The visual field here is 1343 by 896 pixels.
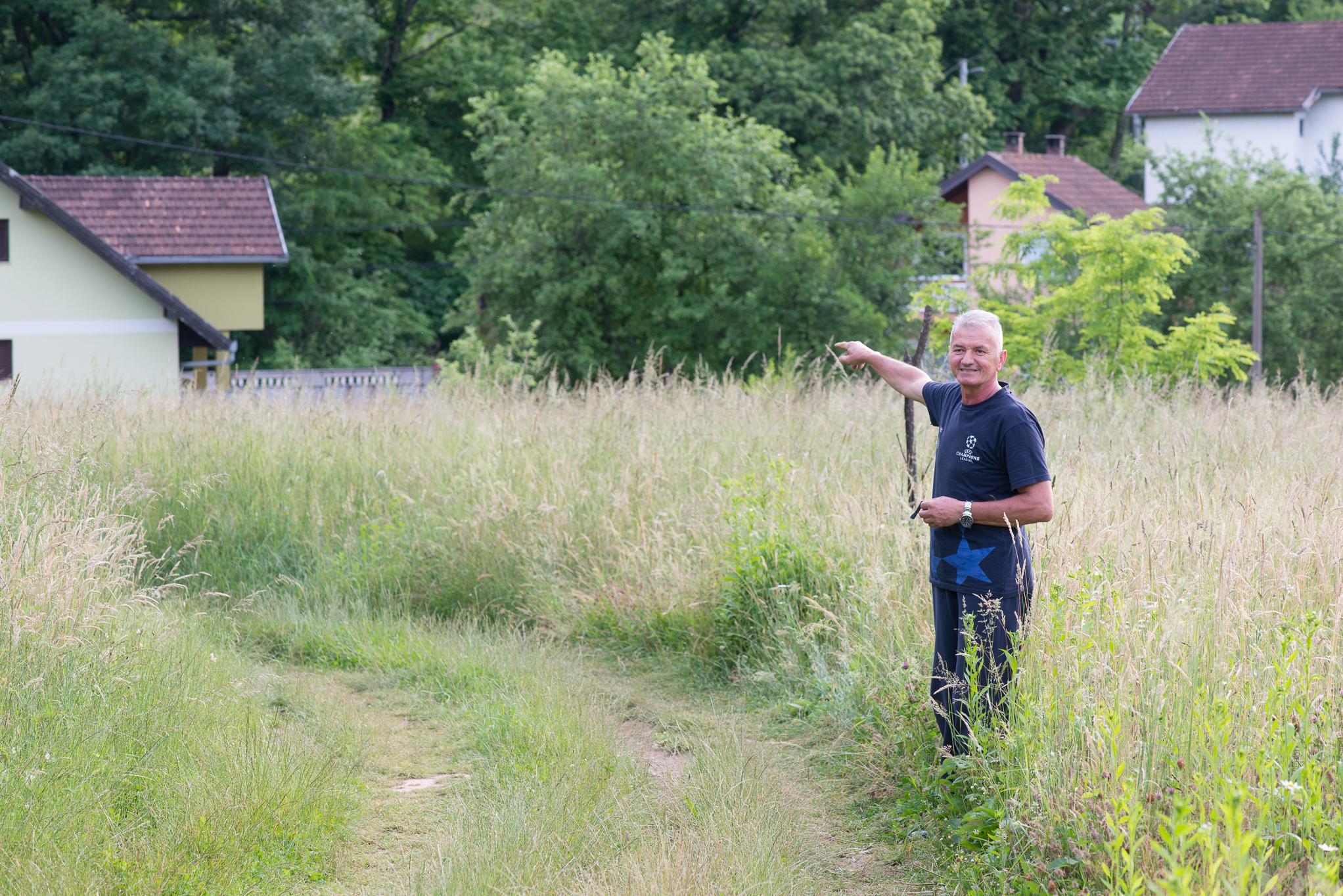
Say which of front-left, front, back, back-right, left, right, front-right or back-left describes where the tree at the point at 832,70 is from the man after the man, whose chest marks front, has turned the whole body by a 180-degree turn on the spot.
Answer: front-left

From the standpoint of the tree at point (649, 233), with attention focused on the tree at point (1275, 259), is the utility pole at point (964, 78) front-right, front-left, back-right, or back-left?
front-left

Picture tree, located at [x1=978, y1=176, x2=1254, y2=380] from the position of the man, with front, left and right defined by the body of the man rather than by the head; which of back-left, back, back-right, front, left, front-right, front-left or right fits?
back-right

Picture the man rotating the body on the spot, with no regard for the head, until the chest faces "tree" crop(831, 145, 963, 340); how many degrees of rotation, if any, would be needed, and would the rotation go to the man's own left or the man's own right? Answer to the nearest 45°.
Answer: approximately 135° to the man's own right

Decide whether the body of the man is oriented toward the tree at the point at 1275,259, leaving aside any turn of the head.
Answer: no

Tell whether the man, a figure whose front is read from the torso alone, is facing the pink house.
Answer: no

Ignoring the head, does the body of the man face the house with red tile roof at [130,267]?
no

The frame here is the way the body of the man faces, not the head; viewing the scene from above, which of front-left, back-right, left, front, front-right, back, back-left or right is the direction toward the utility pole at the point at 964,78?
back-right
